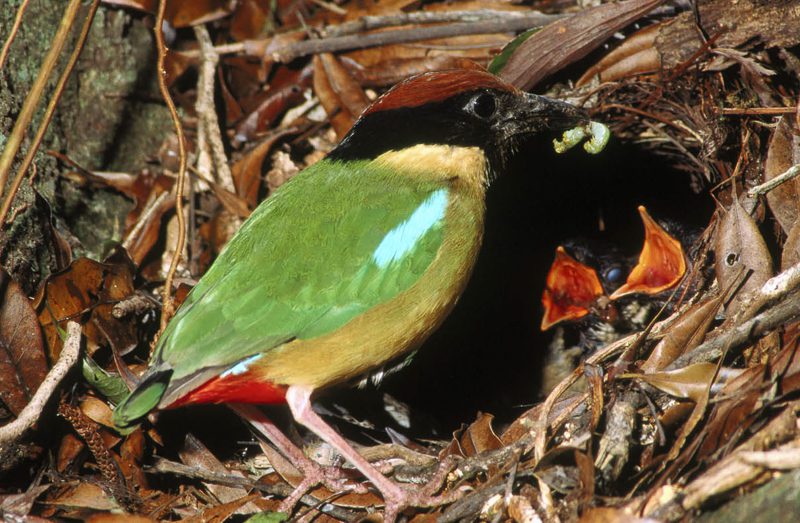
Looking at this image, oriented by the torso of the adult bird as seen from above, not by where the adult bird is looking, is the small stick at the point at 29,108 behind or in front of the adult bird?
behind

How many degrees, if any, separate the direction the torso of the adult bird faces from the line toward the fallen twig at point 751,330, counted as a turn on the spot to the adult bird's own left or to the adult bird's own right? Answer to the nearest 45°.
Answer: approximately 45° to the adult bird's own right

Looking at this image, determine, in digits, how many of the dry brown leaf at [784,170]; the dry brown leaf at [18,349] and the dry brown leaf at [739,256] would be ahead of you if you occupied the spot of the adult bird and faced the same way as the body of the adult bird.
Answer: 2

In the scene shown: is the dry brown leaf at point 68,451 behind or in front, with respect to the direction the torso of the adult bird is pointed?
behind

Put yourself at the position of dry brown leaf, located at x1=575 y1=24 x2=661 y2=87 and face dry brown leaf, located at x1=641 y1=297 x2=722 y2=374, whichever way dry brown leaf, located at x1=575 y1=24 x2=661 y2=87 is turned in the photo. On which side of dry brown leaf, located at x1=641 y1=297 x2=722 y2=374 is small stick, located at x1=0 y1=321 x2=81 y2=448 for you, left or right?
right

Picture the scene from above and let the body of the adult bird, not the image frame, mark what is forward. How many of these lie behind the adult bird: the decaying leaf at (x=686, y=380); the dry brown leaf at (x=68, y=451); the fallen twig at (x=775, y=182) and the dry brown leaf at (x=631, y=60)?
1

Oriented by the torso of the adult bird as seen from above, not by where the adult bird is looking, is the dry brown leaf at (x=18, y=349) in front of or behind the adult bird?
behind

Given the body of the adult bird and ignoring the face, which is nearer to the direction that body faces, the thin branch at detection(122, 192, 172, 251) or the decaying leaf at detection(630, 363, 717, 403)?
the decaying leaf

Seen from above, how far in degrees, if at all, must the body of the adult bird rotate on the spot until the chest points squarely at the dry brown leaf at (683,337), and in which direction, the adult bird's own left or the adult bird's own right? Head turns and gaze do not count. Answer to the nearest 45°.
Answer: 0° — it already faces it

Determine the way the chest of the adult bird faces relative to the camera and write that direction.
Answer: to the viewer's right

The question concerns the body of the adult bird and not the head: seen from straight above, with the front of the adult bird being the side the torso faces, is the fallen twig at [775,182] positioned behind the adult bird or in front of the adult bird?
in front

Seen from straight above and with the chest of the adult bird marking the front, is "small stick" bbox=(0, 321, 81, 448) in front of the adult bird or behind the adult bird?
behind

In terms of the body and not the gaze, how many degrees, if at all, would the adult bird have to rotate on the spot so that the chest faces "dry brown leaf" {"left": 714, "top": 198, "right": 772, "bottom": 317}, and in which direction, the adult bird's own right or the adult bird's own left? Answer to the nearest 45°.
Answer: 0° — it already faces it

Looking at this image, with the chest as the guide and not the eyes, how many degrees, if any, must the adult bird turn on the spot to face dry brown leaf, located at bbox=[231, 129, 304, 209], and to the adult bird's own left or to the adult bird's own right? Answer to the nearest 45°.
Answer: approximately 90° to the adult bird's own left

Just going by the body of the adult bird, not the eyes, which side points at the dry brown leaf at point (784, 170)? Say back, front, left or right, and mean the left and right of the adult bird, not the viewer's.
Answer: front

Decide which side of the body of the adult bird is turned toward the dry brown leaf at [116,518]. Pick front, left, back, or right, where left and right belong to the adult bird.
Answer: back

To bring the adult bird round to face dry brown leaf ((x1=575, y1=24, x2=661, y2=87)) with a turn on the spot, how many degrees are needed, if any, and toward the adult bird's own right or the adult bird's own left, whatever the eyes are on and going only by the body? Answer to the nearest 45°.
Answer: approximately 45° to the adult bird's own left

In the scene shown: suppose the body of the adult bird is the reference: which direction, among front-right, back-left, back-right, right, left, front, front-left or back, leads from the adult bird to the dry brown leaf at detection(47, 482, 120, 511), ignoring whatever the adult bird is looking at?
back

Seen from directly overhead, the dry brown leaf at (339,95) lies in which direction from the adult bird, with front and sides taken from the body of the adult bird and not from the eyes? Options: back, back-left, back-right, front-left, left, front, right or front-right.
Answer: left
